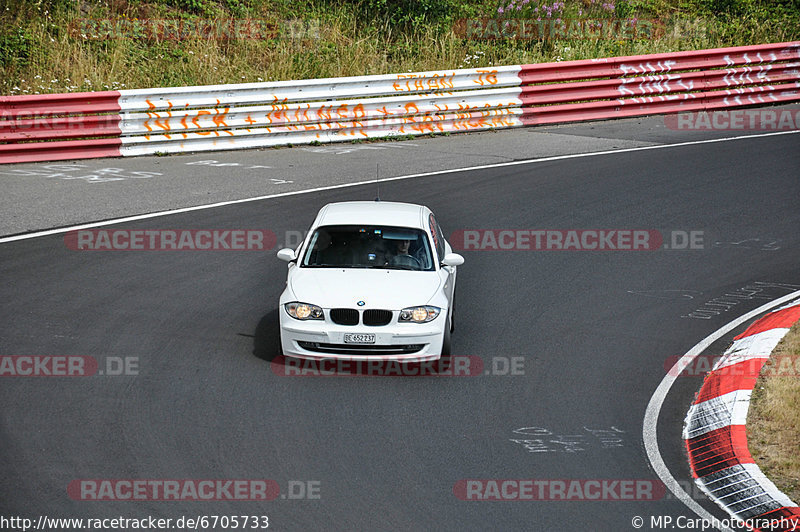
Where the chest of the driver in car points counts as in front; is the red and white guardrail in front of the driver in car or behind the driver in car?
behind

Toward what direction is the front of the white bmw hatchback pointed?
toward the camera

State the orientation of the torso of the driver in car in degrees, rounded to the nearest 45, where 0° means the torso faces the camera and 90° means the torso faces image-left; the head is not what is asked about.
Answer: approximately 0°

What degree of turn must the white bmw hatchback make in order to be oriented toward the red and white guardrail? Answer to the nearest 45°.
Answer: approximately 180°
